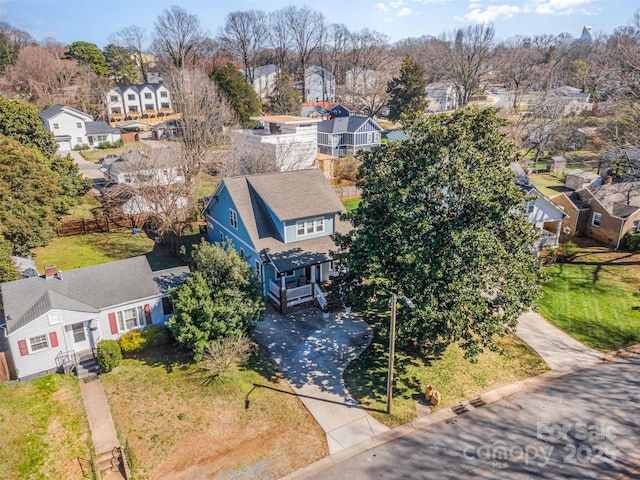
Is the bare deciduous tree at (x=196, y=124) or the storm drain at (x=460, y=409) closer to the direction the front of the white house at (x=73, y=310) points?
the storm drain

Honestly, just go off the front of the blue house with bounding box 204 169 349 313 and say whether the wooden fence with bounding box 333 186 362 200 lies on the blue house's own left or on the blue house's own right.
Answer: on the blue house's own left

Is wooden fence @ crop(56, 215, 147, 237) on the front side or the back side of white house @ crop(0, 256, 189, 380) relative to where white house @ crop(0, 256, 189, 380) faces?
on the back side

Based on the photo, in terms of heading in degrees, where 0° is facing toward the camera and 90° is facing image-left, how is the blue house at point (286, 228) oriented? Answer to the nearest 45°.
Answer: approximately 315°

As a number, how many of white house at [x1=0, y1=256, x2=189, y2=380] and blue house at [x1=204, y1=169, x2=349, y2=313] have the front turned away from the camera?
0

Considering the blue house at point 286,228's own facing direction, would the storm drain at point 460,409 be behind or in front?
in front

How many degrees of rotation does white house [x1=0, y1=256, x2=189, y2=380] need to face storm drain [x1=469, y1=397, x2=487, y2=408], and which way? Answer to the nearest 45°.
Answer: approximately 45° to its left

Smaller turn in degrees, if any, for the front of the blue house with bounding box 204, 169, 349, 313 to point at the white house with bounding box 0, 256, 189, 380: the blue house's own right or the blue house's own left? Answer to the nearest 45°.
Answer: approximately 90° to the blue house's own right

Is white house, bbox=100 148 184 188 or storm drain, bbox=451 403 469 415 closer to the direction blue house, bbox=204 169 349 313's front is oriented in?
the storm drain

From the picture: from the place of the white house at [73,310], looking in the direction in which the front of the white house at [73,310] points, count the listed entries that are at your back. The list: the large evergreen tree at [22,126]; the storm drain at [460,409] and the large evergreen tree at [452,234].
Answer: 1

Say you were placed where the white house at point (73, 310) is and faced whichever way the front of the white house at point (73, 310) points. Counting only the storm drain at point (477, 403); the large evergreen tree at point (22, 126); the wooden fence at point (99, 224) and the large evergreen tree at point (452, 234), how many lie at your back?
2

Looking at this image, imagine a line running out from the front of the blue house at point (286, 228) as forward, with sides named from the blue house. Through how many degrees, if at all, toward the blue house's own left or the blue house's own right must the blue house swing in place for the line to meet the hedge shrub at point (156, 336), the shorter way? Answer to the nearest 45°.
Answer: approximately 90° to the blue house's own right

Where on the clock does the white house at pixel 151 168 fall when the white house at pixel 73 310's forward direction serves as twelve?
the white house at pixel 151 168 is roughly at 7 o'clock from the white house at pixel 73 310.

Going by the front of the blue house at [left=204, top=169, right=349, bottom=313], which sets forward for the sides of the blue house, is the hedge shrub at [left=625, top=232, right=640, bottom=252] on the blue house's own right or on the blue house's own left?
on the blue house's own left
